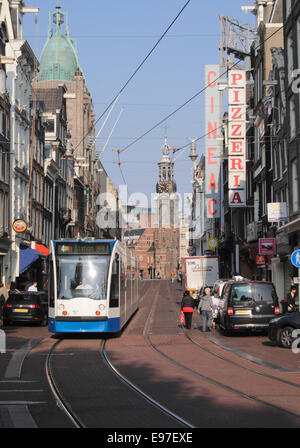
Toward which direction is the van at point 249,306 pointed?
away from the camera

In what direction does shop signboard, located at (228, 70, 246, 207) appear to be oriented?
toward the camera

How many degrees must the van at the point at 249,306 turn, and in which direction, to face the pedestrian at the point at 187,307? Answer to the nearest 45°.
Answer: approximately 45° to its left

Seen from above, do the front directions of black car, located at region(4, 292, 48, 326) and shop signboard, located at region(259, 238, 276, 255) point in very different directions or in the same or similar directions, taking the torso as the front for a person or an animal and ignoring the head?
very different directions

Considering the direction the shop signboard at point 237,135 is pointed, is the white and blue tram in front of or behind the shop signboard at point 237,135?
in front

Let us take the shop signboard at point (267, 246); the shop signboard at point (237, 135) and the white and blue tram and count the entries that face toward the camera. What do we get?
3

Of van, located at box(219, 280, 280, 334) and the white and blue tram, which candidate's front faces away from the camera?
the van

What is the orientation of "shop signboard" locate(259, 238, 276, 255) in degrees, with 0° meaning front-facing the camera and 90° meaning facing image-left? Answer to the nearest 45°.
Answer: approximately 0°

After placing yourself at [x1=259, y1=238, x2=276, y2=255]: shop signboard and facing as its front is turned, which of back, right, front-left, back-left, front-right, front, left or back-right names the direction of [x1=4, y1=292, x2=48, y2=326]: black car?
front-right

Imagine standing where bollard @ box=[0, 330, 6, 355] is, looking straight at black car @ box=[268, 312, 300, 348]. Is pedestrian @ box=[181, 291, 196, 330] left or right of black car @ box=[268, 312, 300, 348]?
left

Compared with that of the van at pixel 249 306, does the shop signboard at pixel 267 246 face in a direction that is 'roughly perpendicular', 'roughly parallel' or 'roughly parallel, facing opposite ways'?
roughly parallel, facing opposite ways

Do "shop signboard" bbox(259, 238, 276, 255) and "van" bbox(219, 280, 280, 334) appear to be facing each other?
yes

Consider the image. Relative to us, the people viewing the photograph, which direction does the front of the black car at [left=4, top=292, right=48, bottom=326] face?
facing away from the viewer

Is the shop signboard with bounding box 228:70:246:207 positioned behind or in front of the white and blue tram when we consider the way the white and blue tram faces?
behind

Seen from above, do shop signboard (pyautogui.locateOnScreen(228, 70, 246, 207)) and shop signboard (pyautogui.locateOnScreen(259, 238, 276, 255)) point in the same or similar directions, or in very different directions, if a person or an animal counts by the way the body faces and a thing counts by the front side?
same or similar directions

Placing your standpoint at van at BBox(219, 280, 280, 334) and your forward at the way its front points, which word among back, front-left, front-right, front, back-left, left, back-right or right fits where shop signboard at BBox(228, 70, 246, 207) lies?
front

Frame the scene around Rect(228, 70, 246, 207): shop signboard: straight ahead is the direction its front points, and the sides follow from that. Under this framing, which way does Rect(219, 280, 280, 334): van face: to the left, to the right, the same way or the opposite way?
the opposite way

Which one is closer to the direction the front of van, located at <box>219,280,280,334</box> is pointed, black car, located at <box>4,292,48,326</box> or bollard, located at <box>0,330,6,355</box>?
the black car

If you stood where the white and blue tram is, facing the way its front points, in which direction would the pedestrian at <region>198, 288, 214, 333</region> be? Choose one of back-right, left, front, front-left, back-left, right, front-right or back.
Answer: front-left
